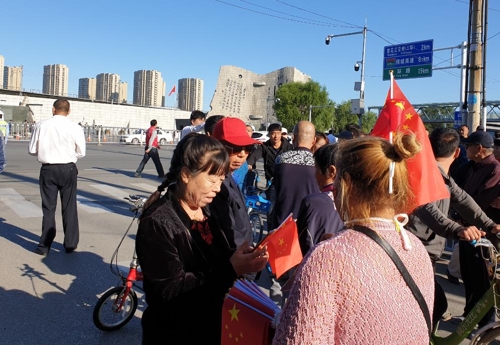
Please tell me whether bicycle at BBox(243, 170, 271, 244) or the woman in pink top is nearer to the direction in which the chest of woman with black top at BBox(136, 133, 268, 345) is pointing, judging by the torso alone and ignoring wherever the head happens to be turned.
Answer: the woman in pink top

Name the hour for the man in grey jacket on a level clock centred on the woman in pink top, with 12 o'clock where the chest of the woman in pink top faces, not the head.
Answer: The man in grey jacket is roughly at 2 o'clock from the woman in pink top.

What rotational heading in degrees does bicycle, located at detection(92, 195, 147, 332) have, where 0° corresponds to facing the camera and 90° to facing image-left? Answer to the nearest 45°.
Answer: approximately 45°

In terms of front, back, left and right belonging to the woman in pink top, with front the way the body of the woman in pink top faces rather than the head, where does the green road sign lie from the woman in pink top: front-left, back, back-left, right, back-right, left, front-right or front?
front-right

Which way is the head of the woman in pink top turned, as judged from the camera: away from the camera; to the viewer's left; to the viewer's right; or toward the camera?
away from the camera

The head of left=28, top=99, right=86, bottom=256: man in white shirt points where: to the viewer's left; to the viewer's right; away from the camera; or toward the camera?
away from the camera

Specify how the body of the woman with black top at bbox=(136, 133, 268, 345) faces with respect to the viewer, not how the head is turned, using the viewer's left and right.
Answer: facing the viewer and to the right of the viewer

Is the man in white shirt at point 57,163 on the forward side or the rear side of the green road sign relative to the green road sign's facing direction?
on the forward side

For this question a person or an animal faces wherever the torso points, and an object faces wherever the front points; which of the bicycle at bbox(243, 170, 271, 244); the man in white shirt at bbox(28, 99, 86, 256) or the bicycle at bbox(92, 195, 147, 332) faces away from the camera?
the man in white shirt

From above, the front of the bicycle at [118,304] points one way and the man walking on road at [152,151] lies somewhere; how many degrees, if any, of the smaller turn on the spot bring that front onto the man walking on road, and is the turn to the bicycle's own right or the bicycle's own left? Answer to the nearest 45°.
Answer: approximately 135° to the bicycle's own right

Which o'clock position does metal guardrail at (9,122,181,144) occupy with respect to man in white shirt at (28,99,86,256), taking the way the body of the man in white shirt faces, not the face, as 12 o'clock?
The metal guardrail is roughly at 12 o'clock from the man in white shirt.

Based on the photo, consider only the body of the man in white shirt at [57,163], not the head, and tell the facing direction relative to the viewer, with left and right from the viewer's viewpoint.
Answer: facing away from the viewer

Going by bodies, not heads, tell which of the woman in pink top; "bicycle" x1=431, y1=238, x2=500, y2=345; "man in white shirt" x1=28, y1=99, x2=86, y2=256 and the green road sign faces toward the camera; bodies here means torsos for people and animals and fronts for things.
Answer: the green road sign

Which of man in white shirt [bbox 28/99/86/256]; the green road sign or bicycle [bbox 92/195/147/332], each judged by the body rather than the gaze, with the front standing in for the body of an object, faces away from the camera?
the man in white shirt
